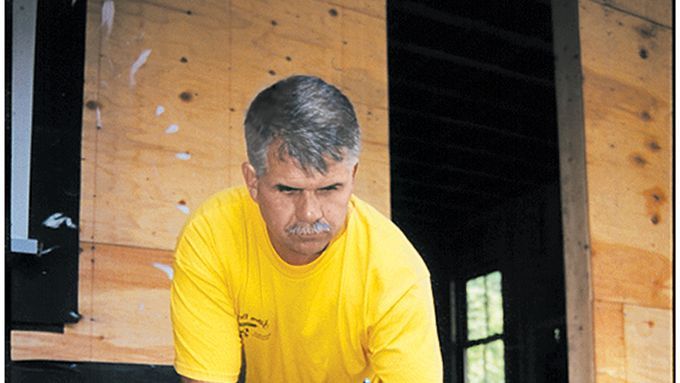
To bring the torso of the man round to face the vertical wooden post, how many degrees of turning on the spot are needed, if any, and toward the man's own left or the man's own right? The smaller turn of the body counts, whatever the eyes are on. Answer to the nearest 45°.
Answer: approximately 135° to the man's own left

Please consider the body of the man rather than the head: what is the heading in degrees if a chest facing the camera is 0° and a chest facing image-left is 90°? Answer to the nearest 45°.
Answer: approximately 0°
